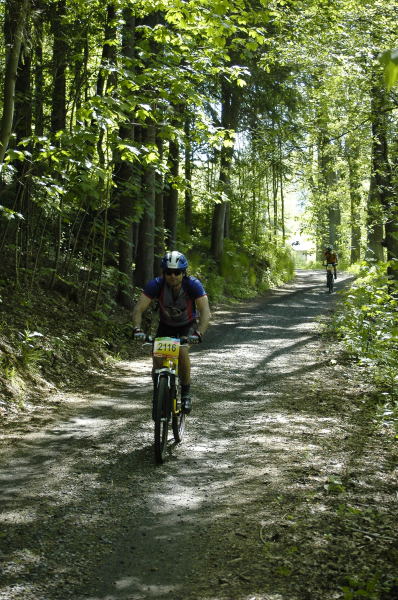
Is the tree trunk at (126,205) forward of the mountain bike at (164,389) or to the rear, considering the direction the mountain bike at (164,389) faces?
to the rear

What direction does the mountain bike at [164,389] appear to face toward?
toward the camera

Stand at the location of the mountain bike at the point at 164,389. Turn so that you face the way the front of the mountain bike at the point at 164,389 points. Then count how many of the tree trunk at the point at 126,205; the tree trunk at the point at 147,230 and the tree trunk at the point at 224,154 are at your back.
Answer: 3

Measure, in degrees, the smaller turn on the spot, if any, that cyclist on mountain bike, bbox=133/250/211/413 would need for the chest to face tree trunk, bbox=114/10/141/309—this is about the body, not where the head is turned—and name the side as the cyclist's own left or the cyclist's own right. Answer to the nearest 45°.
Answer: approximately 180°

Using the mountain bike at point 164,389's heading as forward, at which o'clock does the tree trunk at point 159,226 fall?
The tree trunk is roughly at 6 o'clock from the mountain bike.

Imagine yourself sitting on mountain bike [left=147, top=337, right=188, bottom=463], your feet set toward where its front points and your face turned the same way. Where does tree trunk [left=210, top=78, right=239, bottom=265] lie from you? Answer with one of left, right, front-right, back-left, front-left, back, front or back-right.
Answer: back

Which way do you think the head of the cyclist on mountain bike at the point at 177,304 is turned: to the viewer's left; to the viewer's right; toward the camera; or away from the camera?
toward the camera

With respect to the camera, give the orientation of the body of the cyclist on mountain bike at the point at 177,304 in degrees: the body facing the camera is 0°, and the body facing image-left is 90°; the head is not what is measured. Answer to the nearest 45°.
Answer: approximately 0°

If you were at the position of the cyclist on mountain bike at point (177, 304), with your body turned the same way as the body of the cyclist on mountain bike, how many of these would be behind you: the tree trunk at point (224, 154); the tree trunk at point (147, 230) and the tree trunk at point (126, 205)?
3

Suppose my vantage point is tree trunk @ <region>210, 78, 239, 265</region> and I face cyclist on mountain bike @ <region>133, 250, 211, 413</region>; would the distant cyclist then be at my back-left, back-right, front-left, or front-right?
back-left

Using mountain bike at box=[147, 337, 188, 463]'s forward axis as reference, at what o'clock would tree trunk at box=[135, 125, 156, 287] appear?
The tree trunk is roughly at 6 o'clock from the mountain bike.

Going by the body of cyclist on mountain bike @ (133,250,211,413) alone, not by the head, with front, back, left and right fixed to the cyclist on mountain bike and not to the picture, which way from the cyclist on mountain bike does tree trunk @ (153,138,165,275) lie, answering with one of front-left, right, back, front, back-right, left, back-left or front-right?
back
